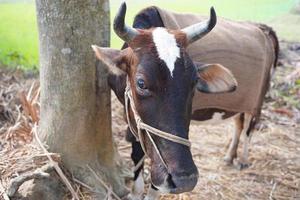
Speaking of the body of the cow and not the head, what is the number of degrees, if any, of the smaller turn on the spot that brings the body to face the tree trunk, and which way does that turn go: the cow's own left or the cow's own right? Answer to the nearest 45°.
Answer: approximately 90° to the cow's own right

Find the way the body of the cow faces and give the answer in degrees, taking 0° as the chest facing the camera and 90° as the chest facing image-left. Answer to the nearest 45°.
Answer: approximately 45°
